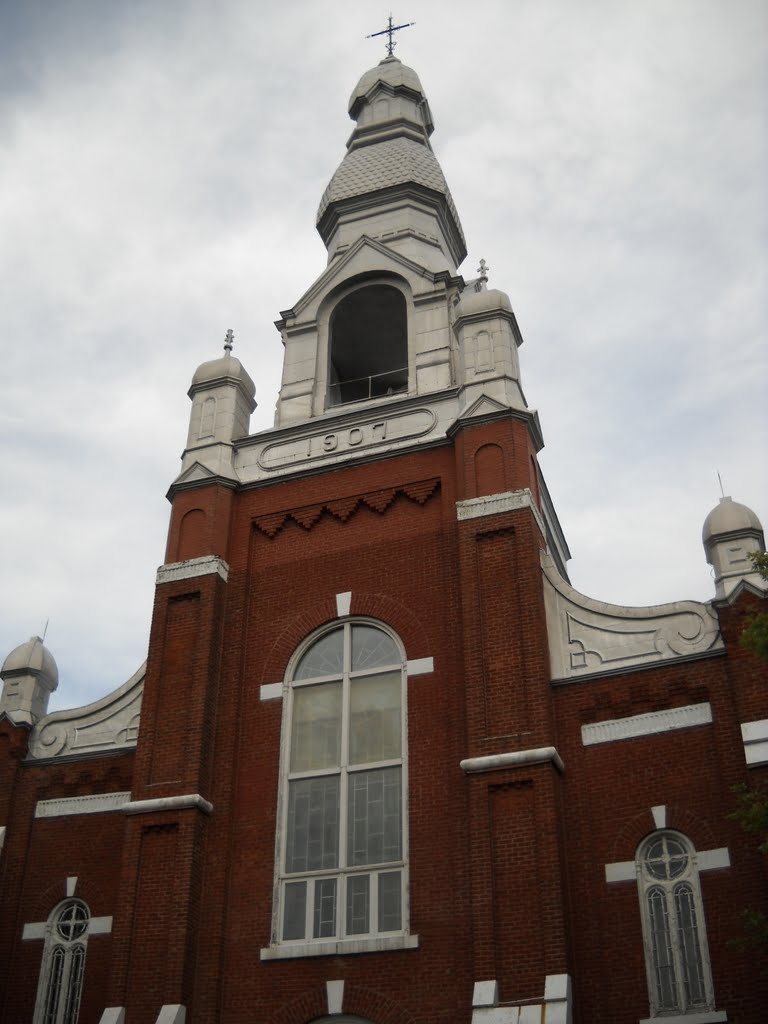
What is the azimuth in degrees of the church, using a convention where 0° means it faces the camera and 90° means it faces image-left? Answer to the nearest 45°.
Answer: approximately 0°
